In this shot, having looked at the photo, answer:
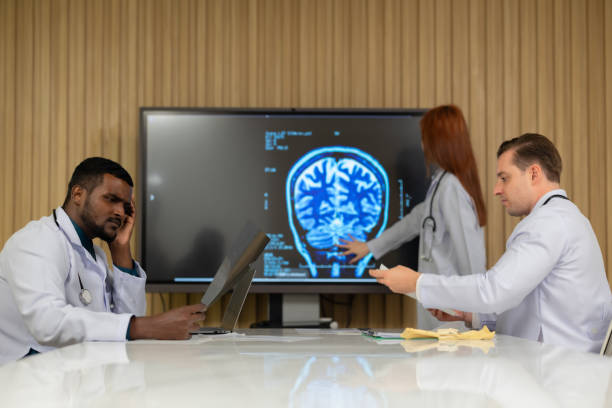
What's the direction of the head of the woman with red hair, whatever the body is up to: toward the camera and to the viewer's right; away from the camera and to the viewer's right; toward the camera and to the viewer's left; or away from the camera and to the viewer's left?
away from the camera and to the viewer's left

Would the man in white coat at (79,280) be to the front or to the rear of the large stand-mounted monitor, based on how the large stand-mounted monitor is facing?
to the front

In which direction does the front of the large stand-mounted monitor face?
toward the camera

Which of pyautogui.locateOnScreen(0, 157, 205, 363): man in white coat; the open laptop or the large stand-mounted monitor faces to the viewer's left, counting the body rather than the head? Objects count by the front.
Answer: the open laptop

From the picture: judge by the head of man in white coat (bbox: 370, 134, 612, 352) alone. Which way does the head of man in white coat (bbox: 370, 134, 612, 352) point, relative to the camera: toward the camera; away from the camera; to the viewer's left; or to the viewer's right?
to the viewer's left

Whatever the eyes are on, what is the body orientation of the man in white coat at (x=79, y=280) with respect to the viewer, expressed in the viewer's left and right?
facing the viewer and to the right of the viewer

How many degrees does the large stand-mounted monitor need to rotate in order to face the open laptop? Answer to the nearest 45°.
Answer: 0° — it already faces it

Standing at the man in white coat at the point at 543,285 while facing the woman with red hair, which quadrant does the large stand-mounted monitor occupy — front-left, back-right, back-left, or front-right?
front-left

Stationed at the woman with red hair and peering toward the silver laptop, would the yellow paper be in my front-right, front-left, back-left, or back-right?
front-left

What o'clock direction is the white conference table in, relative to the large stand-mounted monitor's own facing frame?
The white conference table is roughly at 12 o'clock from the large stand-mounted monitor.

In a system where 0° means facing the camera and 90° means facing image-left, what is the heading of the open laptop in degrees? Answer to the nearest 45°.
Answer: approximately 90°

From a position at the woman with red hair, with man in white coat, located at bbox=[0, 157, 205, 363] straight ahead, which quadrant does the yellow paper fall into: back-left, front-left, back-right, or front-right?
front-left

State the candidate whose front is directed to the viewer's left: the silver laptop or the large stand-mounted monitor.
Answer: the silver laptop

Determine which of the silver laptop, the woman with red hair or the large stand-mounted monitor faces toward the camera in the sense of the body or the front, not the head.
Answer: the large stand-mounted monitor

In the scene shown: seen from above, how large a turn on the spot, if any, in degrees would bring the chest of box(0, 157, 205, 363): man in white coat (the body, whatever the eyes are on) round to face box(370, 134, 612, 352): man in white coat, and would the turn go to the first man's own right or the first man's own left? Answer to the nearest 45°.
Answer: approximately 45° to the first man's own left
